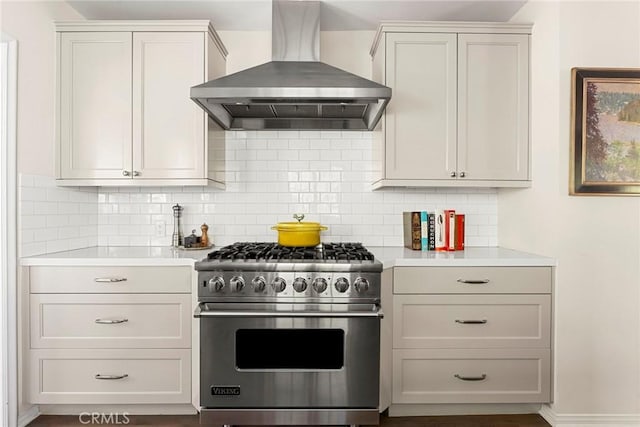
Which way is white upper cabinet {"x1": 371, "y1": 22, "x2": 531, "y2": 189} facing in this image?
toward the camera

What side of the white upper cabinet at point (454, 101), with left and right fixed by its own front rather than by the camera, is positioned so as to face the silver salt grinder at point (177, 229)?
right

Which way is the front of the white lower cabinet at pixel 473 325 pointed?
toward the camera

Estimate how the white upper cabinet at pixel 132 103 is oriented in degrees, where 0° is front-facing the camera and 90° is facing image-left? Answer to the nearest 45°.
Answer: approximately 0°

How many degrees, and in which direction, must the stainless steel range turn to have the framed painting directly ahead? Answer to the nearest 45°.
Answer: approximately 90° to its left

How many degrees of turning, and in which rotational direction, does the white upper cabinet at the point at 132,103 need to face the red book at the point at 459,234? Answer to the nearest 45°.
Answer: approximately 90° to its left

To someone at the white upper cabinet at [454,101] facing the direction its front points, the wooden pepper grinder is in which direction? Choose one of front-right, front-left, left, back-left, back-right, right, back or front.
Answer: right

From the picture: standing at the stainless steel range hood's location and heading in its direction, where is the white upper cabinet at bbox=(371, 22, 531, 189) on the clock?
The white upper cabinet is roughly at 9 o'clock from the stainless steel range hood.

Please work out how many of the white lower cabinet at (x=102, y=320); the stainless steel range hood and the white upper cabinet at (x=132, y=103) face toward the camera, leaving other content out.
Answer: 3
